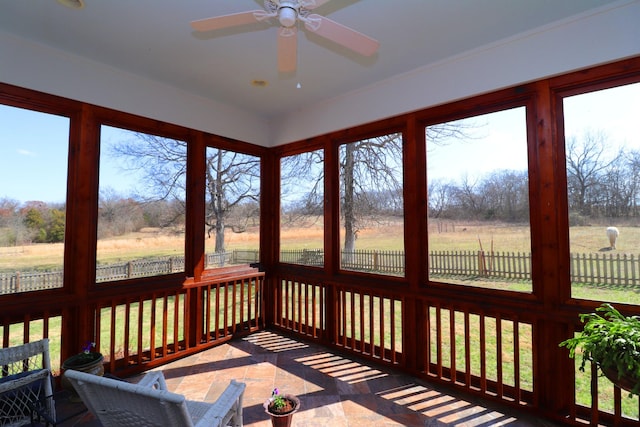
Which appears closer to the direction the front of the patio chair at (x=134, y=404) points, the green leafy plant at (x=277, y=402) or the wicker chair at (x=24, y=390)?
the green leafy plant

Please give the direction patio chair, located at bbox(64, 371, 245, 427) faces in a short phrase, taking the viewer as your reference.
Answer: facing away from the viewer and to the right of the viewer

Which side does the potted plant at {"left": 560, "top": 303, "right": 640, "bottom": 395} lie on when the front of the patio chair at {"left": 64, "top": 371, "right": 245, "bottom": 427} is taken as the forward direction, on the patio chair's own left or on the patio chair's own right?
on the patio chair's own right

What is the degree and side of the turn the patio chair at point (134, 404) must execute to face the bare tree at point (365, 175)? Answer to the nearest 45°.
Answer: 0° — it already faces it

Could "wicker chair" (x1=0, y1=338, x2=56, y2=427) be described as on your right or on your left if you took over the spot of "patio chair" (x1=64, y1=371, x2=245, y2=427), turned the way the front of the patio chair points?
on your left

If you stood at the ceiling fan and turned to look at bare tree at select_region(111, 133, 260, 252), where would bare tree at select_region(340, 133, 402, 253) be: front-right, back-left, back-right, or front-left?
front-right

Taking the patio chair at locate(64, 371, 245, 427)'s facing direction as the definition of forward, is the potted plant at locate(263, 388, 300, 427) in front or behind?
in front

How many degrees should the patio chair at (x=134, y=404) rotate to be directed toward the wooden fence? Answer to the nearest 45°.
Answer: approximately 45° to its right

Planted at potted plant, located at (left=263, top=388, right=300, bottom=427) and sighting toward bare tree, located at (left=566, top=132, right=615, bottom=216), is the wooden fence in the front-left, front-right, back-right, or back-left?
front-left

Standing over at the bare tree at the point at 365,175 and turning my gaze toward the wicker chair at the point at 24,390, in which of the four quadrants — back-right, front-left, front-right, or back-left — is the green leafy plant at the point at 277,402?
front-left

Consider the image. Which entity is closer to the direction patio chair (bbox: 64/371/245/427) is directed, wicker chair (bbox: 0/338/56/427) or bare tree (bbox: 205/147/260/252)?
the bare tree

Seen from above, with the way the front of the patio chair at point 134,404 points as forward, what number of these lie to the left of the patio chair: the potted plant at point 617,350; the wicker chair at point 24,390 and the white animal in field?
1

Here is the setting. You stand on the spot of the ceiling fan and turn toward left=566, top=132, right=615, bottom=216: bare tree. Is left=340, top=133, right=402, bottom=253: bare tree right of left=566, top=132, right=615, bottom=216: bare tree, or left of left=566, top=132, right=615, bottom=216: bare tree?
left

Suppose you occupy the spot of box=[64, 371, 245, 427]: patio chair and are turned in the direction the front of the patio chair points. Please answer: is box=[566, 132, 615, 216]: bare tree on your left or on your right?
on your right

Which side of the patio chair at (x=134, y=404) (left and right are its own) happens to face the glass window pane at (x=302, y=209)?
front
